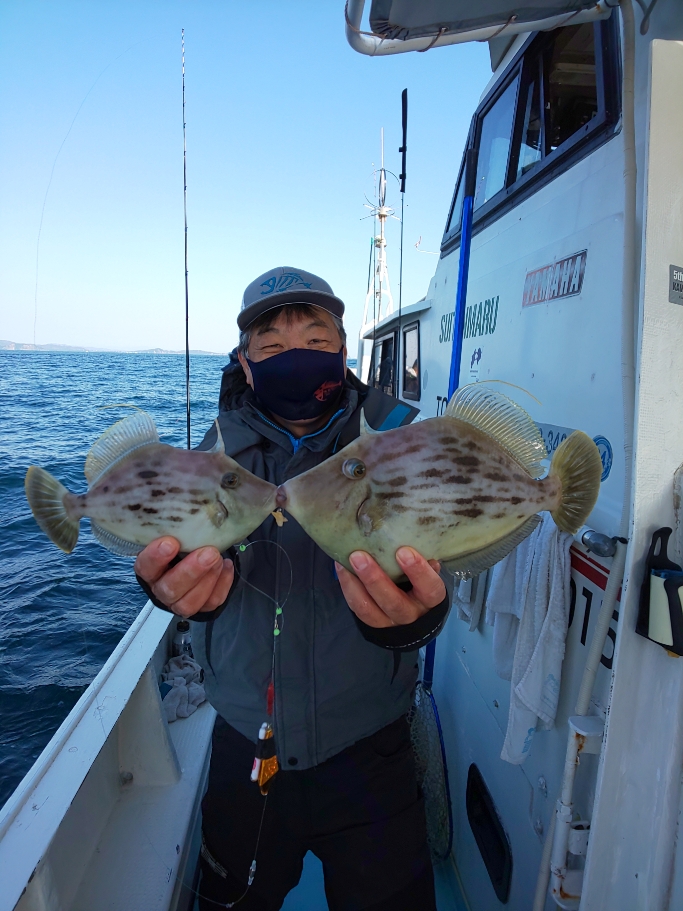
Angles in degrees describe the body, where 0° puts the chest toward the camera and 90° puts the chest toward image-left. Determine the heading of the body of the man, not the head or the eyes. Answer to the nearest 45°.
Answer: approximately 0°

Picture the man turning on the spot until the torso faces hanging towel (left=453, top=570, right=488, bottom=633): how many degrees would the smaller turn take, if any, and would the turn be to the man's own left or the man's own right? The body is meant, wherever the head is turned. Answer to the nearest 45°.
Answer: approximately 135° to the man's own left

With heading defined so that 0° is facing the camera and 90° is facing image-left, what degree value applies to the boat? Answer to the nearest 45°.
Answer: approximately 180°
